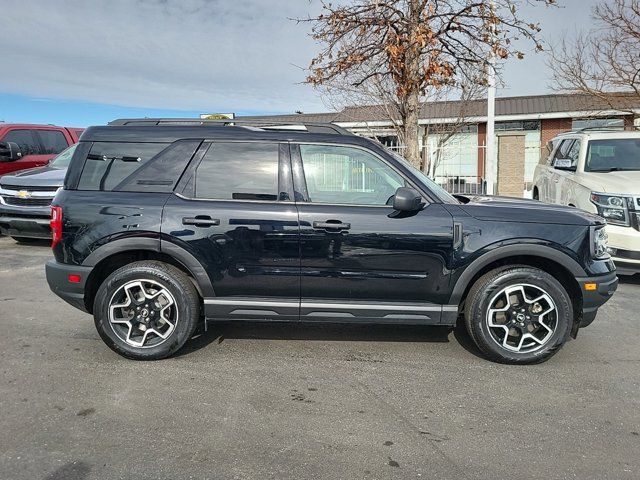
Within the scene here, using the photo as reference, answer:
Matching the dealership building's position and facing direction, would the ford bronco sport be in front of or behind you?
in front

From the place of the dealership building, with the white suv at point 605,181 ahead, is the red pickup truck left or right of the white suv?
right

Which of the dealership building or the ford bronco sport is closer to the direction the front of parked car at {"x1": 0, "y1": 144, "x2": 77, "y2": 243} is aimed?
the ford bronco sport

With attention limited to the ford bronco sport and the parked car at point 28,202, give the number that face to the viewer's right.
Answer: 1

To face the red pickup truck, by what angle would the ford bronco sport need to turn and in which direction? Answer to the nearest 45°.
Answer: approximately 135° to its left

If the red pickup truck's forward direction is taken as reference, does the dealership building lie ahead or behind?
behind

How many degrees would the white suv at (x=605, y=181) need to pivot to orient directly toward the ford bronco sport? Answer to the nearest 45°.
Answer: approximately 90° to its right

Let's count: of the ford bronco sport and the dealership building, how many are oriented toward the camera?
1

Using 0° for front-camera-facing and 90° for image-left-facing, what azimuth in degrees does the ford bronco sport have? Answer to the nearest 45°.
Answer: approximately 270°

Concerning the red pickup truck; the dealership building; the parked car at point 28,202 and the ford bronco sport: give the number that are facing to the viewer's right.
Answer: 1

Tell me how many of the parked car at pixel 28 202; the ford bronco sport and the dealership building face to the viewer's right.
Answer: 1

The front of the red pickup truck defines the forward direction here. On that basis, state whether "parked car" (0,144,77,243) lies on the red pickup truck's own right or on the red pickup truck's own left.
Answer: on the red pickup truck's own left

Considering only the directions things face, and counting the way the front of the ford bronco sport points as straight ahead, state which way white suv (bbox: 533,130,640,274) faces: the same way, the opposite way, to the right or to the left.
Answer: to the right
